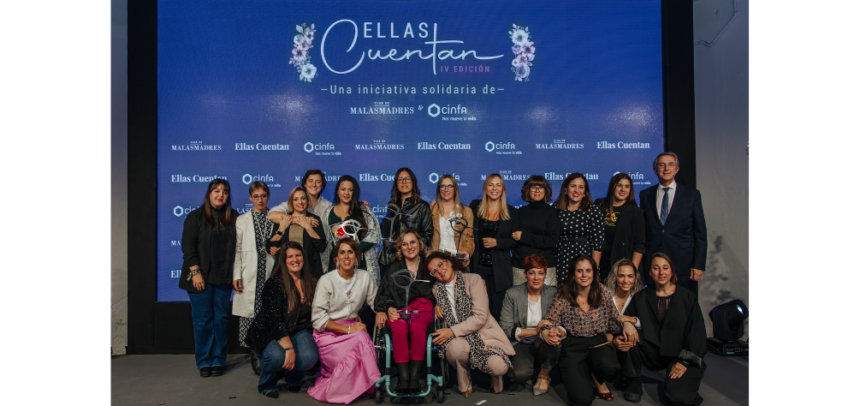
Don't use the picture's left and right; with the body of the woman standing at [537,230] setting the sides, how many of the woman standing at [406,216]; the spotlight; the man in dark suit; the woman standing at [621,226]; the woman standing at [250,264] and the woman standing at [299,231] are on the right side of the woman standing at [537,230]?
3

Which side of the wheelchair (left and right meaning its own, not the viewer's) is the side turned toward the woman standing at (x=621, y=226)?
left

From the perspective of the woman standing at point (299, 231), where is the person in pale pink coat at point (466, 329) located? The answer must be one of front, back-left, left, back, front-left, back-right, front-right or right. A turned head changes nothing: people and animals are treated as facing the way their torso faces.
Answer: front-left

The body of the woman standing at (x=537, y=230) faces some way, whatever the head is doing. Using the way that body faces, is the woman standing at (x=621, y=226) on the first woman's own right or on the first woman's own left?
on the first woman's own left

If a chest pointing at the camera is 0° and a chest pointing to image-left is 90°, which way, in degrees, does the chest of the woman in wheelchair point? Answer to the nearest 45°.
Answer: approximately 0°

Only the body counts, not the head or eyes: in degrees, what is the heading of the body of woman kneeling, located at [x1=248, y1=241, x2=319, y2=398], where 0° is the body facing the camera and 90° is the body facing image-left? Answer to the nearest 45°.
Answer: approximately 315°

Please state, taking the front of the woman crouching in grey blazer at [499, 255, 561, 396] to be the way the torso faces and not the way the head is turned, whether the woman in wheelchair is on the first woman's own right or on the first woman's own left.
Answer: on the first woman's own right

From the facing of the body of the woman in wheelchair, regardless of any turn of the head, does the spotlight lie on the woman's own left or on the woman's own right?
on the woman's own left

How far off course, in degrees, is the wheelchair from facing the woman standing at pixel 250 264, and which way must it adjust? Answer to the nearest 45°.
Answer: approximately 135° to its right

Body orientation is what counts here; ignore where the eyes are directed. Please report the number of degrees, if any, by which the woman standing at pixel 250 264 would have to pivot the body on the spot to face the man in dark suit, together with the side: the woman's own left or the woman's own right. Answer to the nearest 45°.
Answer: approximately 45° to the woman's own left

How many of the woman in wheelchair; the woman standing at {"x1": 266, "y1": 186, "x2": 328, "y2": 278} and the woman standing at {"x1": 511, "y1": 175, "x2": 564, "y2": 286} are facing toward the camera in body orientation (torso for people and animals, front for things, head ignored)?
3
